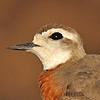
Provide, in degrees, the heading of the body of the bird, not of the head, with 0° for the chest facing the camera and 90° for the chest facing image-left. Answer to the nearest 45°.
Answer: approximately 90°
